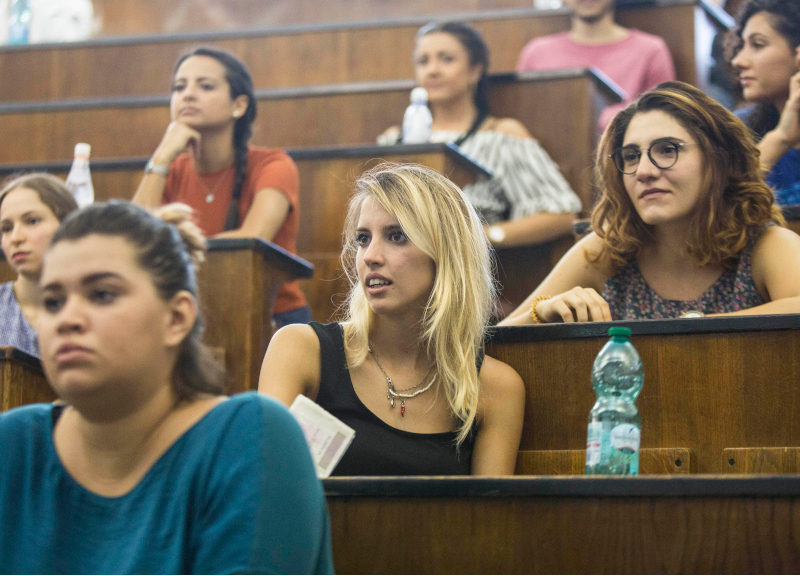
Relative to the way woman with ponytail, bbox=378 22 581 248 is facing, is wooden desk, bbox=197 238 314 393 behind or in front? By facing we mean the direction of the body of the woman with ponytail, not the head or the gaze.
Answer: in front

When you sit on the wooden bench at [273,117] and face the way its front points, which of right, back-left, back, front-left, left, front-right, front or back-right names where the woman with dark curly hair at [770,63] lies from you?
front-left

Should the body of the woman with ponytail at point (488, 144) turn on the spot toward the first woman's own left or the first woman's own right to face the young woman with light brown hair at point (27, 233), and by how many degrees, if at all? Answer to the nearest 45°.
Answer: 0° — they already face them

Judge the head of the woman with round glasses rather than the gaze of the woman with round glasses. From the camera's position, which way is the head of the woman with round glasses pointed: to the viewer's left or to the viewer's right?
to the viewer's left

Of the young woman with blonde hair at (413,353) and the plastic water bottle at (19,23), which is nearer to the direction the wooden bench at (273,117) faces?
the young woman with blonde hair

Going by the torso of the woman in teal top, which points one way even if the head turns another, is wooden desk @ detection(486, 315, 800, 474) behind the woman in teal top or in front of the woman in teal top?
behind

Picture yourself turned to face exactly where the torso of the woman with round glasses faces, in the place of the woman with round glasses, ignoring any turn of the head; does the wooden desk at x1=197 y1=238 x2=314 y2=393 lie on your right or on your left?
on your right

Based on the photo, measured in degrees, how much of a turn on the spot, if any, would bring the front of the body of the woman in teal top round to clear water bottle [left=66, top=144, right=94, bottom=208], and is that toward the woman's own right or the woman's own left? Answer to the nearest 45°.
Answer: approximately 135° to the woman's own right

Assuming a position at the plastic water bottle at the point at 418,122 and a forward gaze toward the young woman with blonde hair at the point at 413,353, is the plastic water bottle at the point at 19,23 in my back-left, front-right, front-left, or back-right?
back-right

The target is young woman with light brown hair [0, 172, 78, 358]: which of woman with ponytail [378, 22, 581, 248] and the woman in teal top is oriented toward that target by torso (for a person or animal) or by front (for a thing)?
the woman with ponytail

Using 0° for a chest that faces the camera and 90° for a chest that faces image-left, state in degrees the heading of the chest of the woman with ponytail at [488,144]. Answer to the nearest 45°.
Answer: approximately 45°

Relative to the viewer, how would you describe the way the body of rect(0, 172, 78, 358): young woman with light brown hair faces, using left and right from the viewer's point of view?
facing the viewer and to the left of the viewer

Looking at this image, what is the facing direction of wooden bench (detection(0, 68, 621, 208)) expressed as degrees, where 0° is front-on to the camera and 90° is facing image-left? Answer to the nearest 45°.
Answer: approximately 0°

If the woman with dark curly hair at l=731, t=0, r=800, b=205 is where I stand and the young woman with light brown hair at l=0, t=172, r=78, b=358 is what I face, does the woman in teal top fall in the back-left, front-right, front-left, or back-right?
front-left
